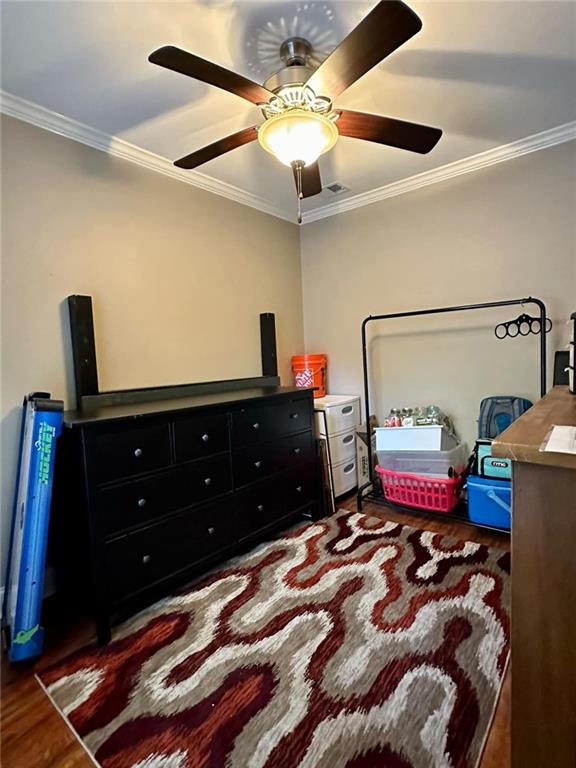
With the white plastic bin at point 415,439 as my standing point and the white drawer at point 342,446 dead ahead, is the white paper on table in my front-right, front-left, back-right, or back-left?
back-left

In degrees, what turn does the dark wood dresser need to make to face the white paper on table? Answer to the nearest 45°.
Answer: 0° — it already faces it

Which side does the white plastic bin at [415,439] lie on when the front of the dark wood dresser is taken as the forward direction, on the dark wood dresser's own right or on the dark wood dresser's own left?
on the dark wood dresser's own left

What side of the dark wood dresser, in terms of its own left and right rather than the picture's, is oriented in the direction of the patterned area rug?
front

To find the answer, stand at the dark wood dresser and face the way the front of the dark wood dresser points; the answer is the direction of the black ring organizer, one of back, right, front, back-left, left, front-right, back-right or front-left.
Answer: front-left

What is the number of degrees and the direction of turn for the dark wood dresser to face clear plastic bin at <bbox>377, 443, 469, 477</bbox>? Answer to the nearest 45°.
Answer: approximately 45° to its left

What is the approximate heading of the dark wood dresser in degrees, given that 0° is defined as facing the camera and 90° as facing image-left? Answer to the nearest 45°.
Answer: approximately 315°

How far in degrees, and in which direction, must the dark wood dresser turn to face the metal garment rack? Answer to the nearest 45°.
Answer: approximately 45° to its left

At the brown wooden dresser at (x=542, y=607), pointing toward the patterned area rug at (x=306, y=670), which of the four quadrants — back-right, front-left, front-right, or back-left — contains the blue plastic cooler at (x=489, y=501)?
front-right

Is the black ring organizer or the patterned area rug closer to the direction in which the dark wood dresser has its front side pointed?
the patterned area rug

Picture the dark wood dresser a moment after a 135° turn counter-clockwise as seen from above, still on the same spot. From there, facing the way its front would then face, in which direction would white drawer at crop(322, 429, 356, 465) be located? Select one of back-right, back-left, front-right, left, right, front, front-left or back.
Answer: front-right

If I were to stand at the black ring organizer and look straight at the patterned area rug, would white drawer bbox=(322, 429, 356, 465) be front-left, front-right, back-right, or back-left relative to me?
front-right

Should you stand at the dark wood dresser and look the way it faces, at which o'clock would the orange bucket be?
The orange bucket is roughly at 9 o'clock from the dark wood dresser.

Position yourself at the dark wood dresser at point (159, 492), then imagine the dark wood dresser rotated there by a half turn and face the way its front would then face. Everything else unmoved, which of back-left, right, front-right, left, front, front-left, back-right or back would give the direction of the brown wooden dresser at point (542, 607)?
back
